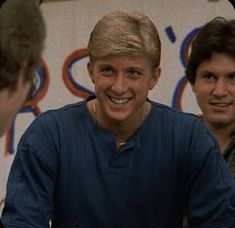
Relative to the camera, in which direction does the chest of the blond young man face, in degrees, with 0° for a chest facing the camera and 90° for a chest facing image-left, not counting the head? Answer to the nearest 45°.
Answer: approximately 0°
